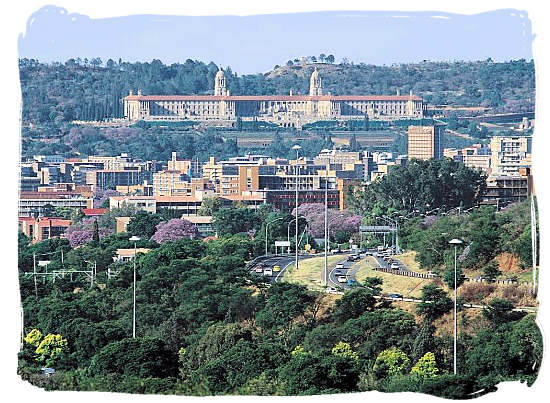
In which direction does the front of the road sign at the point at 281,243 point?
toward the camera

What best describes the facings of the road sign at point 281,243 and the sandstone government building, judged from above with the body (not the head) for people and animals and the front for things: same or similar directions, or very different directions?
same or similar directions

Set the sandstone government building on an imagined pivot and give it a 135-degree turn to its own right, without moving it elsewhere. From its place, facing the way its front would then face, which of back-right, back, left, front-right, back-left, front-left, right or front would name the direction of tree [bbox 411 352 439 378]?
back-left

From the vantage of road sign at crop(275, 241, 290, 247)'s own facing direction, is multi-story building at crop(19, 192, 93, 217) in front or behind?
behind

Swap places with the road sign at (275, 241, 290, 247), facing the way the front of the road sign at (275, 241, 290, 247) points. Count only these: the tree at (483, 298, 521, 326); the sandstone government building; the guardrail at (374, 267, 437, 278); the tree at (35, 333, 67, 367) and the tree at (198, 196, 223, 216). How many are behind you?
2

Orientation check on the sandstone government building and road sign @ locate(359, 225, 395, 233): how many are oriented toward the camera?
2

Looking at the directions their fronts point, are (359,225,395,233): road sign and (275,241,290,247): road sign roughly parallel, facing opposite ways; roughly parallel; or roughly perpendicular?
roughly parallel

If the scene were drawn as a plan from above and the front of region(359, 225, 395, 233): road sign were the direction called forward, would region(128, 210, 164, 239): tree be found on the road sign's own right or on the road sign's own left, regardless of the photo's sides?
on the road sign's own right

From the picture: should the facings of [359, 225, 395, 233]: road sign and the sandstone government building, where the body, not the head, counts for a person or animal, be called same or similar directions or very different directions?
same or similar directions
